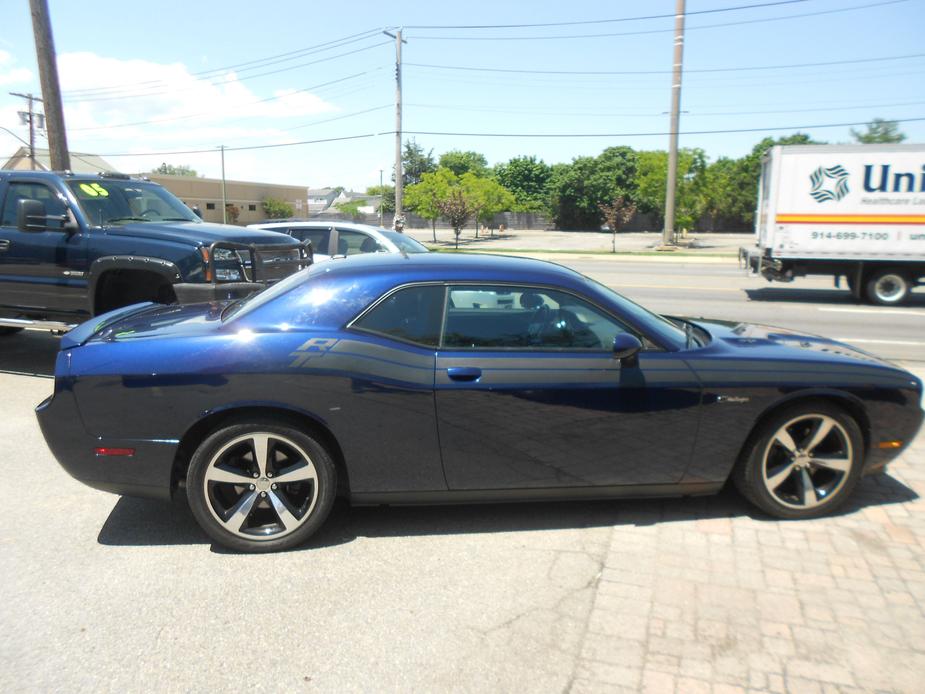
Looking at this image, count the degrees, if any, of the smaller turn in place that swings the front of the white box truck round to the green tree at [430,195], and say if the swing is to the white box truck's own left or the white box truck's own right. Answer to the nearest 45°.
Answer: approximately 135° to the white box truck's own left

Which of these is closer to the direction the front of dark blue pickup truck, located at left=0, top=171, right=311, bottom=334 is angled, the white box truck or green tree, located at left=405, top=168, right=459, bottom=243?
the white box truck

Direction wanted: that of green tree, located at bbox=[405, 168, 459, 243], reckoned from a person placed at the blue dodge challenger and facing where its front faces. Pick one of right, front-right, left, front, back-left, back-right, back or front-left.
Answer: left

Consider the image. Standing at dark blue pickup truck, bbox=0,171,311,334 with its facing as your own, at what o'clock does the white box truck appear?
The white box truck is roughly at 10 o'clock from the dark blue pickup truck.

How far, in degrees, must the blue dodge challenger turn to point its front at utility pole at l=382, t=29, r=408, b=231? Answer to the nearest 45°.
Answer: approximately 90° to its left

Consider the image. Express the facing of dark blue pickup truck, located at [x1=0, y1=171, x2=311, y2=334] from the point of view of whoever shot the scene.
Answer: facing the viewer and to the right of the viewer

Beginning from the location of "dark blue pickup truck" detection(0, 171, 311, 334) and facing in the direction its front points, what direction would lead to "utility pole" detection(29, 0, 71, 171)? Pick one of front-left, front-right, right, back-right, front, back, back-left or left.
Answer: back-left

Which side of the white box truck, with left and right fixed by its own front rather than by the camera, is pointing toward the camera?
right

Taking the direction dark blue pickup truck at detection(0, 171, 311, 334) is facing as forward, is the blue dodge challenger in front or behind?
in front

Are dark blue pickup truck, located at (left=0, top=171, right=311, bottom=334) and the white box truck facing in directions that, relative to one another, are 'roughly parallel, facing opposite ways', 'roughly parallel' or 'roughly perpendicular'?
roughly parallel

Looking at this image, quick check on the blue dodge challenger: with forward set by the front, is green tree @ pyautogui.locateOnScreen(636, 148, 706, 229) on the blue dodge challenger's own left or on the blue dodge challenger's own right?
on the blue dodge challenger's own left

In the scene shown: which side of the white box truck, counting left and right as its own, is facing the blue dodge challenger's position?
right

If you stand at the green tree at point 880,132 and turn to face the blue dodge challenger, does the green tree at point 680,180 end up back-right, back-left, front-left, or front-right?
front-right

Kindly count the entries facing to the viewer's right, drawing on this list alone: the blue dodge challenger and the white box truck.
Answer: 2

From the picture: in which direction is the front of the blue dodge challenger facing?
to the viewer's right
